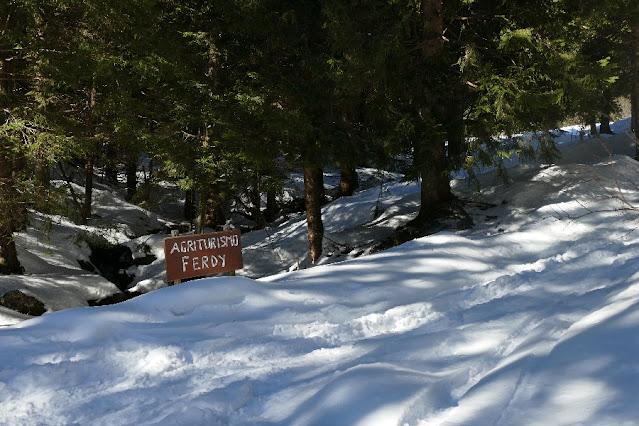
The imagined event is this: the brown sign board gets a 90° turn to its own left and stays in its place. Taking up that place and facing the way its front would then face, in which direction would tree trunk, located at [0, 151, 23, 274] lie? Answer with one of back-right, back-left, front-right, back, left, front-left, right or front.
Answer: back-left

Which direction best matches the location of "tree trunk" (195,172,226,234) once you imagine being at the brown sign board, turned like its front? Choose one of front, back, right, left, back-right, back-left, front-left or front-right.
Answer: back

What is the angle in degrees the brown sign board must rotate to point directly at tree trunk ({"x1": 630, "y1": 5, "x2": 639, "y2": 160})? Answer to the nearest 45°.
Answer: approximately 135° to its left

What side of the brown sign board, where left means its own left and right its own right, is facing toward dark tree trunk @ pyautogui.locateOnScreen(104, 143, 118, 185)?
back

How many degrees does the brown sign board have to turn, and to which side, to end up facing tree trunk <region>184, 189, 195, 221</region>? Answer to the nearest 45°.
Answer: approximately 180°

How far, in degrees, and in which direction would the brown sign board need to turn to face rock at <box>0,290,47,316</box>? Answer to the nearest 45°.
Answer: approximately 135° to its right

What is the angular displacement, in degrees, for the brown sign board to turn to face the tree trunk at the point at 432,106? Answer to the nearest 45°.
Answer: approximately 135° to its left

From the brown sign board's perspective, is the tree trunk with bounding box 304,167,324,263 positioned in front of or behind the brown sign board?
behind

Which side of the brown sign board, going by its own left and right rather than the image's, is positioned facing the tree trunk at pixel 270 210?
back

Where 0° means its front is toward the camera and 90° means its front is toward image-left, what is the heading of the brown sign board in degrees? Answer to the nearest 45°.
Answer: approximately 0°
